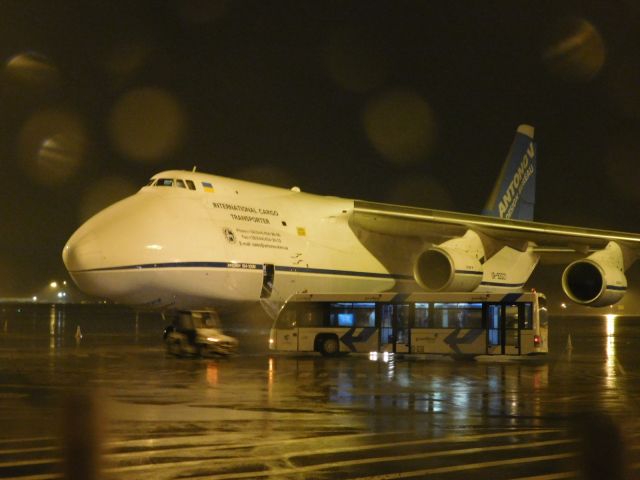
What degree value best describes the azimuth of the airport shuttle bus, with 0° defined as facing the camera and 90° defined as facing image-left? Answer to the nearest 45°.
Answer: approximately 90°

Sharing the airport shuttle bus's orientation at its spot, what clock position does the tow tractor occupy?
The tow tractor is roughly at 12 o'clock from the airport shuttle bus.

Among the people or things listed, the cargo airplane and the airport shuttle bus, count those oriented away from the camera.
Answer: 0

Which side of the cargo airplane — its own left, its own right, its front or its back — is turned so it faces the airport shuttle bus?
left

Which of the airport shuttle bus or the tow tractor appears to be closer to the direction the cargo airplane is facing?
the tow tractor
